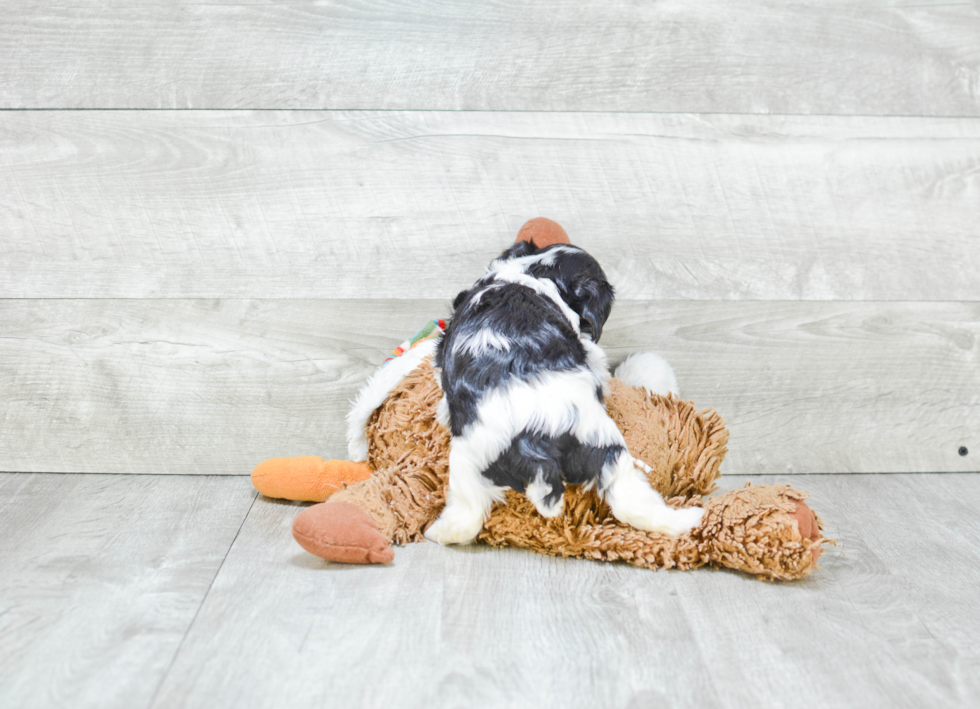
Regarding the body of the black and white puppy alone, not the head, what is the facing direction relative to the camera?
away from the camera
